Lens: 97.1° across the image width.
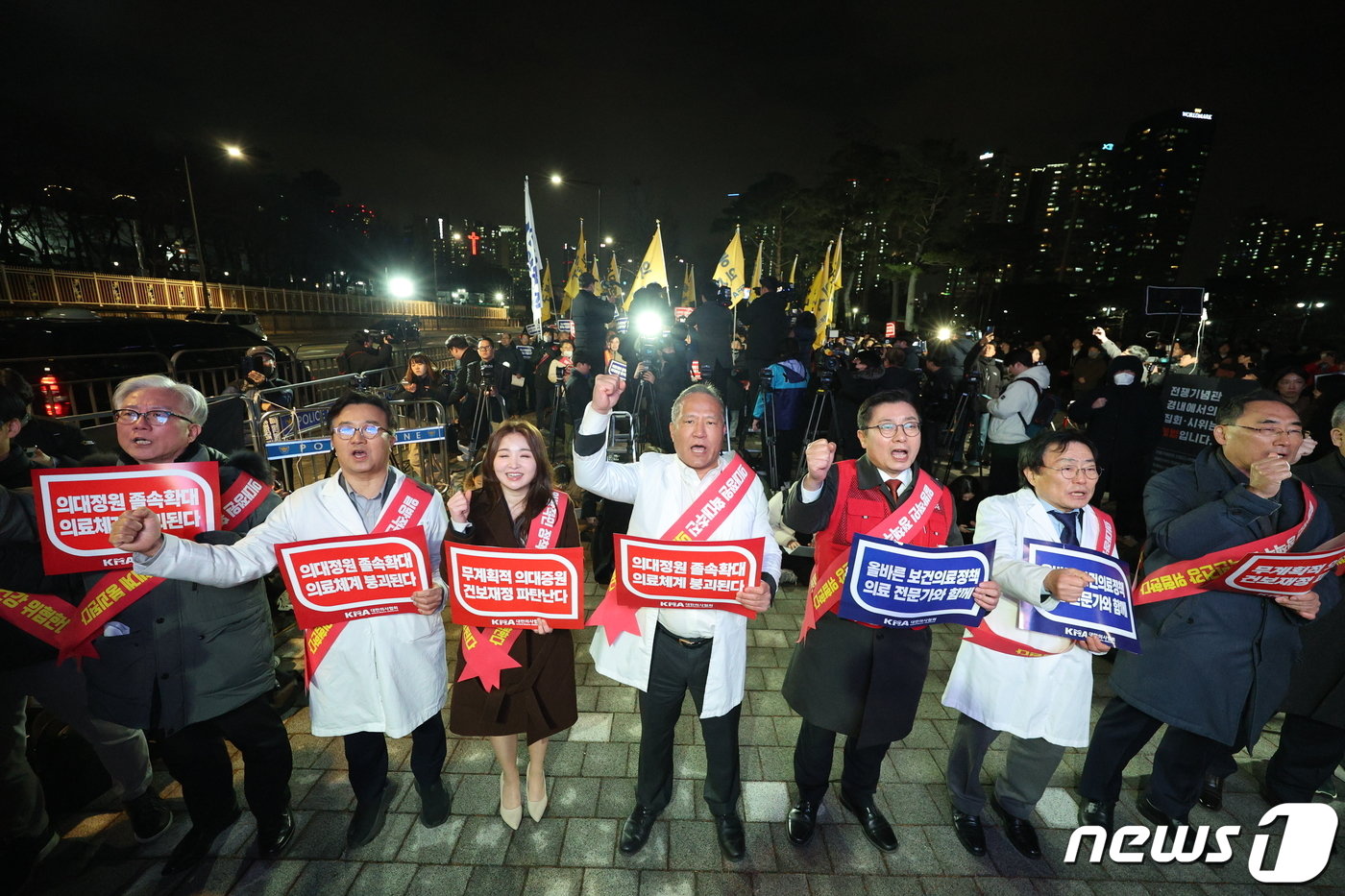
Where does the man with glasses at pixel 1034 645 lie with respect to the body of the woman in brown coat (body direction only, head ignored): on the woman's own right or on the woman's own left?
on the woman's own left

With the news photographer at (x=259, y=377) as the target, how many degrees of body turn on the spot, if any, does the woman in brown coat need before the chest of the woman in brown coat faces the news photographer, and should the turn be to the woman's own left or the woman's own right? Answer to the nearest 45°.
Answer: approximately 135° to the woman's own right

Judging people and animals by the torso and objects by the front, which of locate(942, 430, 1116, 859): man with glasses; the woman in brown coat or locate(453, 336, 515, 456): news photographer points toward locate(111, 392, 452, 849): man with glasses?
the news photographer

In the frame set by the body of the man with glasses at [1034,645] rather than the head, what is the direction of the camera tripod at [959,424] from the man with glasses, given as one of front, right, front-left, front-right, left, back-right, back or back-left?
back-left

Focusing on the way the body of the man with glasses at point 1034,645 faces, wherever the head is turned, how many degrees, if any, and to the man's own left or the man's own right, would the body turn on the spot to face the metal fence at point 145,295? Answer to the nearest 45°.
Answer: approximately 135° to the man's own right

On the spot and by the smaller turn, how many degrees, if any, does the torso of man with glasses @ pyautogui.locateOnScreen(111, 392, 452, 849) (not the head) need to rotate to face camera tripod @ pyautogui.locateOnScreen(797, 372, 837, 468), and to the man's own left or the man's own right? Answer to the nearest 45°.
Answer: approximately 90° to the man's own left

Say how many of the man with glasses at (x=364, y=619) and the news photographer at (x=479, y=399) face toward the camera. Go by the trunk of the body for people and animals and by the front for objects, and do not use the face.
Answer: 2

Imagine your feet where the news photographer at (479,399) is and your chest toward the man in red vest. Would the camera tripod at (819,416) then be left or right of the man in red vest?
left

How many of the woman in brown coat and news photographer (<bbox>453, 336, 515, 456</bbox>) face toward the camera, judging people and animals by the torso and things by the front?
2

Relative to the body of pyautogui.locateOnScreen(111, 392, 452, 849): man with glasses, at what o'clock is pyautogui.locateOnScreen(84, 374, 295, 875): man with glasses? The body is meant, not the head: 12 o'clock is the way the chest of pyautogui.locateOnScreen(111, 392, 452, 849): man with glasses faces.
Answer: pyautogui.locateOnScreen(84, 374, 295, 875): man with glasses is roughly at 4 o'clock from pyautogui.locateOnScreen(111, 392, 452, 849): man with glasses.

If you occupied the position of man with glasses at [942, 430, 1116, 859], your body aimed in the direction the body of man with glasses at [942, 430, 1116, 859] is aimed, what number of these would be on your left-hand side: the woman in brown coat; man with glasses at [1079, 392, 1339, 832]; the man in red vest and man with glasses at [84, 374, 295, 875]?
1

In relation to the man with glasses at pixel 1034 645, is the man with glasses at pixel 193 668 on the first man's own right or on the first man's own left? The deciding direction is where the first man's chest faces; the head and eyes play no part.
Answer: on the first man's own right

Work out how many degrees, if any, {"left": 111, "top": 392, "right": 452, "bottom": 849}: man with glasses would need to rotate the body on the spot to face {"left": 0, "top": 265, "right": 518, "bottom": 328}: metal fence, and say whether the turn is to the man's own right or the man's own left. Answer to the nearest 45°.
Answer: approximately 180°

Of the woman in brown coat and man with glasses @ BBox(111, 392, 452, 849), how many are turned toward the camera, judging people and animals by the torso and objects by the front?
2
